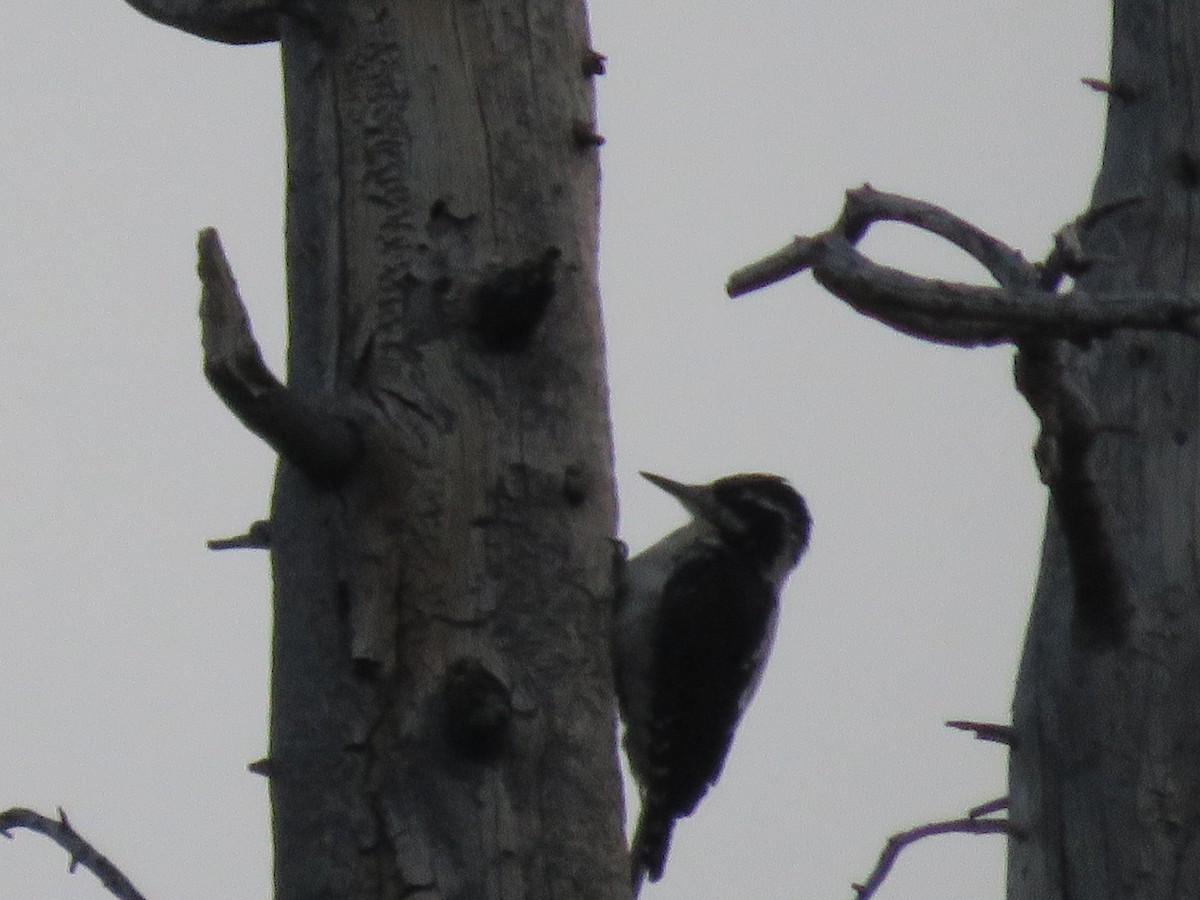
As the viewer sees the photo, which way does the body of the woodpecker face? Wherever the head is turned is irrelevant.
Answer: to the viewer's left

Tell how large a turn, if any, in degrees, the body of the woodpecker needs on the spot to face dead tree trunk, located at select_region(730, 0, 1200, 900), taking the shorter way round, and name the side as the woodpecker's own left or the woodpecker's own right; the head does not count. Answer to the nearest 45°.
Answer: approximately 180°
